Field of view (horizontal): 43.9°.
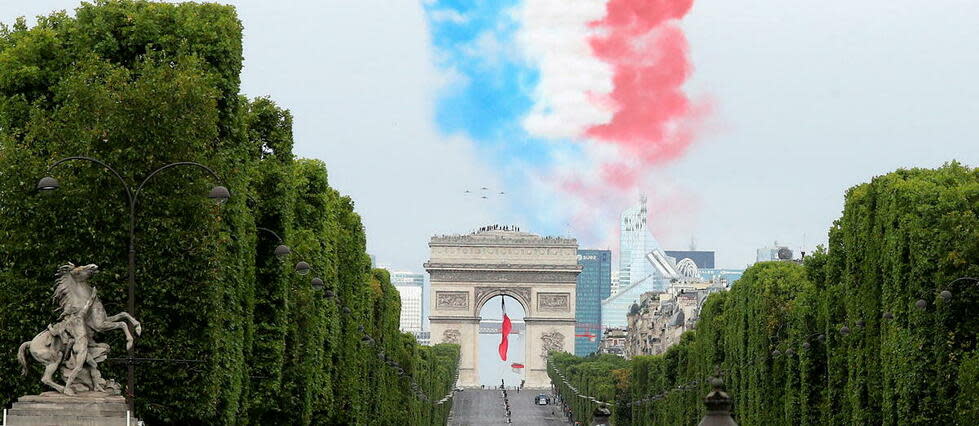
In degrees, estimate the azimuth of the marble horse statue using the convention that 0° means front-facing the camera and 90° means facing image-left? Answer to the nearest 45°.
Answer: approximately 270°
